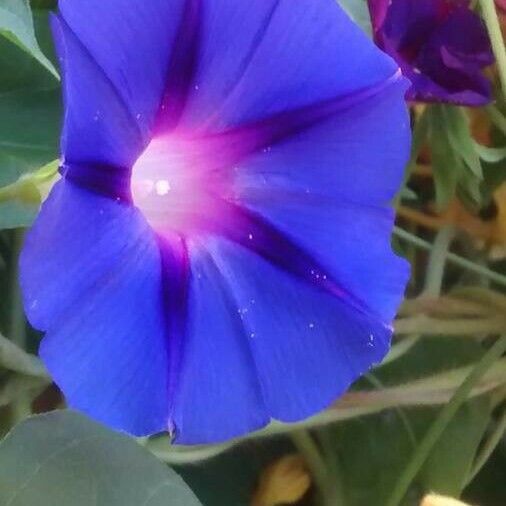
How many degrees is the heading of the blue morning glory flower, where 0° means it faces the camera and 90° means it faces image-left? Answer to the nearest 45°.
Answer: approximately 0°
